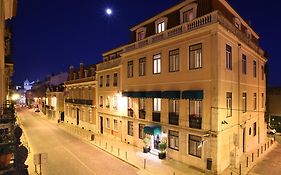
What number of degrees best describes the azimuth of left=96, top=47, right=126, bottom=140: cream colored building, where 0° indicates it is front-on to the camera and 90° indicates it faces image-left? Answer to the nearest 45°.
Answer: approximately 45°

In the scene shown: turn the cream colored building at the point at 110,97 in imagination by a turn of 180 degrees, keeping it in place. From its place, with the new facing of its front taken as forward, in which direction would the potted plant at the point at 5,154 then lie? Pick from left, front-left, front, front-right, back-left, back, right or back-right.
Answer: back-right

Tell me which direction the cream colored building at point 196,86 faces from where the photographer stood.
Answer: facing the viewer and to the left of the viewer

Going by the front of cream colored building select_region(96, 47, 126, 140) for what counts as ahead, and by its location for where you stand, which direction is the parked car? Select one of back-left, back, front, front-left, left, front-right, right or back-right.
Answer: back-left
